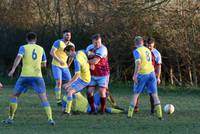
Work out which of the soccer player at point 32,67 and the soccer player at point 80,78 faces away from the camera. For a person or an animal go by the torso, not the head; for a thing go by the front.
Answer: the soccer player at point 32,67

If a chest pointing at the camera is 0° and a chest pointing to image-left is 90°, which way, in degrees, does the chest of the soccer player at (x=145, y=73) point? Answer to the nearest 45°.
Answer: approximately 135°

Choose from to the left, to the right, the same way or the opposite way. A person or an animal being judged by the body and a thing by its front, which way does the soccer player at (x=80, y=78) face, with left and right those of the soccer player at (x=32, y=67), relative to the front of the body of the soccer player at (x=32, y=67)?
to the left

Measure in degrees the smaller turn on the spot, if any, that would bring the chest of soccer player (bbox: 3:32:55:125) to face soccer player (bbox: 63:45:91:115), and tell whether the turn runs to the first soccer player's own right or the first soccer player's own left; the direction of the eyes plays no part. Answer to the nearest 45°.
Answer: approximately 45° to the first soccer player's own right

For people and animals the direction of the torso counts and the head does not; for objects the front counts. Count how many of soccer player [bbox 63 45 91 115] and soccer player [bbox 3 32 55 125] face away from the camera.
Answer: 1

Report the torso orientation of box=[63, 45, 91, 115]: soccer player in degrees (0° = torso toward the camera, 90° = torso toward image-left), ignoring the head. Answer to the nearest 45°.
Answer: approximately 90°

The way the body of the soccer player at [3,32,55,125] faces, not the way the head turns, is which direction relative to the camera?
away from the camera

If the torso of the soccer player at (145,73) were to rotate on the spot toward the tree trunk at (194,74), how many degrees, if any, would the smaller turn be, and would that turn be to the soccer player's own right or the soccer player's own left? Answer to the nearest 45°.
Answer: approximately 45° to the soccer player's own right
